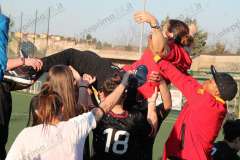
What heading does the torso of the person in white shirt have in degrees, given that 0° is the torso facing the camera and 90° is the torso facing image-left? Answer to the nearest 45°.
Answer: approximately 180°

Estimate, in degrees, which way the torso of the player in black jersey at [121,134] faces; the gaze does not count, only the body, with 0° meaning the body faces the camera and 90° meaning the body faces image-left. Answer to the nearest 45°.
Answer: approximately 180°

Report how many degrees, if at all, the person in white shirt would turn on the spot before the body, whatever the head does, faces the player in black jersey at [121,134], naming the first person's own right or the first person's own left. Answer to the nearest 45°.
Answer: approximately 45° to the first person's own right

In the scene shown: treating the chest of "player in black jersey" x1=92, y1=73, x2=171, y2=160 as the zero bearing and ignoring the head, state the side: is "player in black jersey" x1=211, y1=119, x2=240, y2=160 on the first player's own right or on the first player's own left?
on the first player's own right

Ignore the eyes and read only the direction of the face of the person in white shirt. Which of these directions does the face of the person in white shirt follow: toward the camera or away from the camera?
away from the camera

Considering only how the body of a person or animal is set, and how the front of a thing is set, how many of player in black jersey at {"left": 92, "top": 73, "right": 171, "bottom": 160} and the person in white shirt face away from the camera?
2

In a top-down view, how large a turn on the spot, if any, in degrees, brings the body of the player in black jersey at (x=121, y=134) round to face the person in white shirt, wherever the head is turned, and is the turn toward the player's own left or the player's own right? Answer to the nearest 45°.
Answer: approximately 135° to the player's own left
